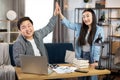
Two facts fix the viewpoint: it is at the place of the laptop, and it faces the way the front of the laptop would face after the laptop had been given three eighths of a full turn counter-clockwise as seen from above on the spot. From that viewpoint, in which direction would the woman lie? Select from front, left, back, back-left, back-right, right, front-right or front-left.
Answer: back-right

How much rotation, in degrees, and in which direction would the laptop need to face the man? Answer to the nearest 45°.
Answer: approximately 45° to its left

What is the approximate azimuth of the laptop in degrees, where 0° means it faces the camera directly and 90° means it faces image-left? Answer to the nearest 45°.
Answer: approximately 225°
